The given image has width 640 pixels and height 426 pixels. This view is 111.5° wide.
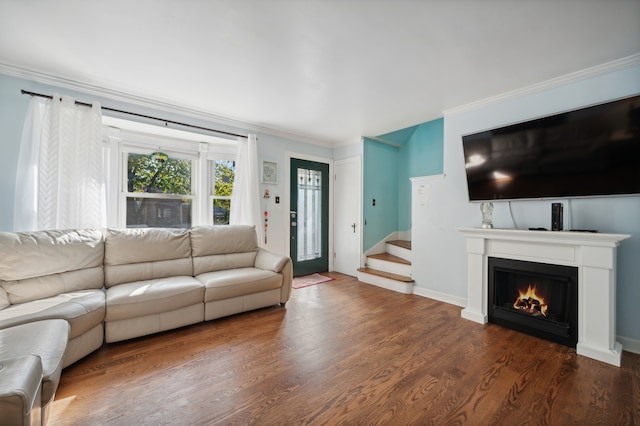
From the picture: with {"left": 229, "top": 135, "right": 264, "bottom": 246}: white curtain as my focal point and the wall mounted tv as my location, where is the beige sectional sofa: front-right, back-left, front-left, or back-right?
front-left

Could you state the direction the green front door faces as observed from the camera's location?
facing the viewer and to the right of the viewer

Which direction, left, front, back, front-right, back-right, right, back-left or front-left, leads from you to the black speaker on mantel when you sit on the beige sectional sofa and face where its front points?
front

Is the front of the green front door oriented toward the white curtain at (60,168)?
no

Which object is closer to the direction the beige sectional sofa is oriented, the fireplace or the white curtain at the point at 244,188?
the fireplace

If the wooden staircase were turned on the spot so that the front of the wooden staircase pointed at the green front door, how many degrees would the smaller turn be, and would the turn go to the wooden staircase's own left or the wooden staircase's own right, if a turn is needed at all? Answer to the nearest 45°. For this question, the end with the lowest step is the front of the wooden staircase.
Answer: approximately 45° to the wooden staircase's own right

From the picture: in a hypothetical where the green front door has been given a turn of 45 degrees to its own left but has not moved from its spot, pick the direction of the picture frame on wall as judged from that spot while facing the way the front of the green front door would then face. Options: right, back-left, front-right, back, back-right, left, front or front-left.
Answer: back-right

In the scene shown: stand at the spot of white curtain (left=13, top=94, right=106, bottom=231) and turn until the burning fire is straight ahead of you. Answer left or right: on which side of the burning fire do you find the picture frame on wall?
left
